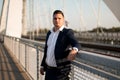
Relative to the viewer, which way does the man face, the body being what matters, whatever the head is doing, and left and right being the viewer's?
facing the viewer and to the left of the viewer
